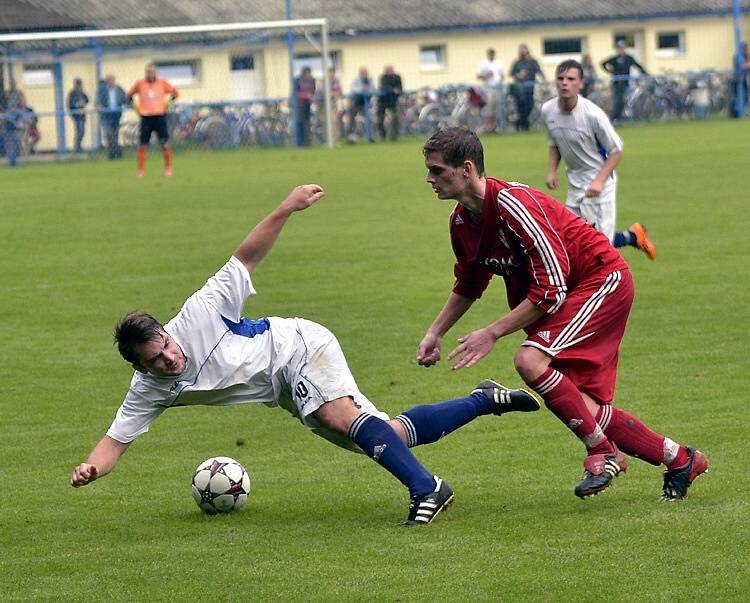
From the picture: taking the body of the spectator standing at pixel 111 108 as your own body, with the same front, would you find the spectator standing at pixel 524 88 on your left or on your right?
on your left

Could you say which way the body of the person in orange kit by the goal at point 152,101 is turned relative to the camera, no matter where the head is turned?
toward the camera

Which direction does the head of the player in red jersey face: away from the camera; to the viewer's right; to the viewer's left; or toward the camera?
to the viewer's left

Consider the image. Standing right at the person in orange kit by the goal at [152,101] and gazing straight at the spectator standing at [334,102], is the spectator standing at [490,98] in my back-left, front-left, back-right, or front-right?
front-right

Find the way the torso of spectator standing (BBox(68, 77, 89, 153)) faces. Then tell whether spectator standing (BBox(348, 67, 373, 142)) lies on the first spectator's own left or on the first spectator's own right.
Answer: on the first spectator's own left

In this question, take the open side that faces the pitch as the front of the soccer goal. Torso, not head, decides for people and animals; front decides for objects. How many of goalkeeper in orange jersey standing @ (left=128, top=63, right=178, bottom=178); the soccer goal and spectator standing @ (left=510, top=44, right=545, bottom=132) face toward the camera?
3

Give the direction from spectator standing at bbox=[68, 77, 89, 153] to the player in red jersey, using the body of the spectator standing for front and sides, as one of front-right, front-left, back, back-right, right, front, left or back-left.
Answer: front

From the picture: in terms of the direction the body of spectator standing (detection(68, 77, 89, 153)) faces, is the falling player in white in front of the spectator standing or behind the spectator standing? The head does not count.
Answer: in front

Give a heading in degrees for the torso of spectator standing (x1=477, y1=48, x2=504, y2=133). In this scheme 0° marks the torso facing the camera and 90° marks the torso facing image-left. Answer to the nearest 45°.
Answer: approximately 0°

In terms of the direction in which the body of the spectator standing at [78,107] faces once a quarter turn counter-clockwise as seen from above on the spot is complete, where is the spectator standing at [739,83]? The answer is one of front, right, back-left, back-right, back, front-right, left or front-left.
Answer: front

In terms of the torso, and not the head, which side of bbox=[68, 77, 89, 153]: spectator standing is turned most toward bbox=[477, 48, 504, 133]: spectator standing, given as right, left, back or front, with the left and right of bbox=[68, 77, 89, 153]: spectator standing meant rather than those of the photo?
left

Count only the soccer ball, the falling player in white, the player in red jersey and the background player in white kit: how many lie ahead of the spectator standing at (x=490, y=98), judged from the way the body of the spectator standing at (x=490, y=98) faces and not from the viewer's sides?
4

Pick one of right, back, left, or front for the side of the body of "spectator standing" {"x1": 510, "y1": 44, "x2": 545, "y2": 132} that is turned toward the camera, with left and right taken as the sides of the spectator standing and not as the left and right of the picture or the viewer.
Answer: front
